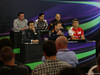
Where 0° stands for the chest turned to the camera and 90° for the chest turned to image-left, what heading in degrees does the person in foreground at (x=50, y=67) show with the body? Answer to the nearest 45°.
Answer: approximately 180°

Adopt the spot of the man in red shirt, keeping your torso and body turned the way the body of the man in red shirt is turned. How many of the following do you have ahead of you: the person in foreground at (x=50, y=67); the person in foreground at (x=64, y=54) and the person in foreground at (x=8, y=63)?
3

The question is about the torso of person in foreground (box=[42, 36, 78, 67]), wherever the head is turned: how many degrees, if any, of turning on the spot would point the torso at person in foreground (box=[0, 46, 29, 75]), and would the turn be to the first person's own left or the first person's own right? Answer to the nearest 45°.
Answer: approximately 90° to the first person's own left

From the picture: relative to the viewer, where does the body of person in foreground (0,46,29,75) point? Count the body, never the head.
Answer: away from the camera

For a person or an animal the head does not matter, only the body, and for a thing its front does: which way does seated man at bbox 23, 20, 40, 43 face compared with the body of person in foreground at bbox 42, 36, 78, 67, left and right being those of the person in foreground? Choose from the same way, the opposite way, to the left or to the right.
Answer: the opposite way

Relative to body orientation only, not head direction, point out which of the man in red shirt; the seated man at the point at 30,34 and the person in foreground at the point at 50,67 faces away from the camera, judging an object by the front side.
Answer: the person in foreground

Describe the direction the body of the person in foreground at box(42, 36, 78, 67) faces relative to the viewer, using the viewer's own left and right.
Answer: facing away from the viewer and to the left of the viewer

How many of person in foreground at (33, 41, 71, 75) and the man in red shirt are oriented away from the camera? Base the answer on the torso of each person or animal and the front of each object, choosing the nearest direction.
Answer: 1

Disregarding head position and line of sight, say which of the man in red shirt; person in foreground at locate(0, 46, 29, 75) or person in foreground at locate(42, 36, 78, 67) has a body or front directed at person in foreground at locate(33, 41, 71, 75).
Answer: the man in red shirt
